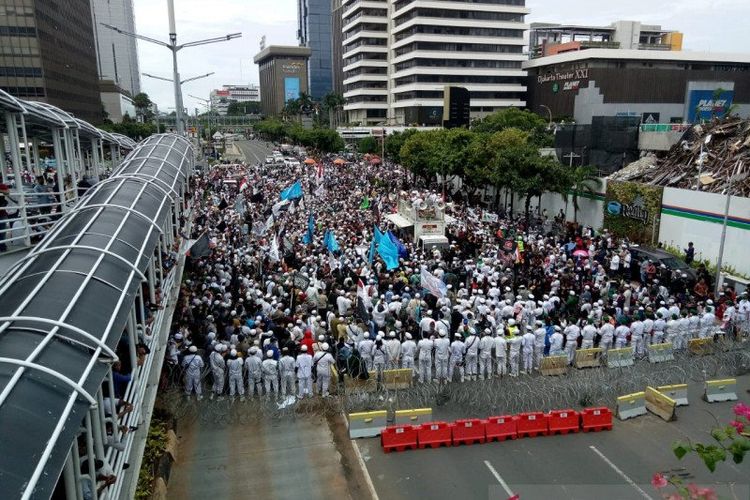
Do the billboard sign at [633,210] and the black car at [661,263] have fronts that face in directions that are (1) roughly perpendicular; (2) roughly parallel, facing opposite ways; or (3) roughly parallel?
roughly perpendicular

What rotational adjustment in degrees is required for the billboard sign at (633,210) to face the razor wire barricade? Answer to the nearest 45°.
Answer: approximately 45° to its left

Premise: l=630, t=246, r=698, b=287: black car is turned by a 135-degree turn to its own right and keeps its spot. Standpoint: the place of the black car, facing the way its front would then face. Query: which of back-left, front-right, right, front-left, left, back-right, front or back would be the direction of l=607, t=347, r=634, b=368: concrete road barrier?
left

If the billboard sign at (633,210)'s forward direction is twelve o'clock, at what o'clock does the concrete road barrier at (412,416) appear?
The concrete road barrier is roughly at 11 o'clock from the billboard sign.

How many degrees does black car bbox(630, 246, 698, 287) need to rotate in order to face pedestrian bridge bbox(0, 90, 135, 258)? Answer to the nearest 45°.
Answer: approximately 90° to its right

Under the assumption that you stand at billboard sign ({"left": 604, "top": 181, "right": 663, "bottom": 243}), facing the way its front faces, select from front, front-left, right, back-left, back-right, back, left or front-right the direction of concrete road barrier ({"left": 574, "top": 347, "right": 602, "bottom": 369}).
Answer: front-left

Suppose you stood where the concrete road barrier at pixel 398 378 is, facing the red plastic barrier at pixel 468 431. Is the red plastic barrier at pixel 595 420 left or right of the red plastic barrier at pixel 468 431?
left

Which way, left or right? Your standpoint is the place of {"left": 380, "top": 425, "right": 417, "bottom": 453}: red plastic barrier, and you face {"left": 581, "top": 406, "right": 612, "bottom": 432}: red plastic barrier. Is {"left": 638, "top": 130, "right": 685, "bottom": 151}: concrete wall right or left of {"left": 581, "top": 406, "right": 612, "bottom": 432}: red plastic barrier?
left

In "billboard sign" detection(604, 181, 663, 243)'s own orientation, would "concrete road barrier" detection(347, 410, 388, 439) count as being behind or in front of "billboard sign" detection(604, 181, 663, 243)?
in front

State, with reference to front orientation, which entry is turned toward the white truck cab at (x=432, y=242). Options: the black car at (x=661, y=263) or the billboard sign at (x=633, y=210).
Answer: the billboard sign

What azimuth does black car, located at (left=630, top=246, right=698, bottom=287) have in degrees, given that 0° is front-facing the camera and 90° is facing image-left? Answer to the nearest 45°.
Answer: approximately 315°

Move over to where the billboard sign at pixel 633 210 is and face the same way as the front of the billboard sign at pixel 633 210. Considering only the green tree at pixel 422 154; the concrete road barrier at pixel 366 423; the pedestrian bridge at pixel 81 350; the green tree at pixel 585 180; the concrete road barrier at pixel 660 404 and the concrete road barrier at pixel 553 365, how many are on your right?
2

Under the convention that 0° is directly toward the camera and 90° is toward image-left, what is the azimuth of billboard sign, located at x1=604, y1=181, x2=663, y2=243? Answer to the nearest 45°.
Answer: approximately 45°
